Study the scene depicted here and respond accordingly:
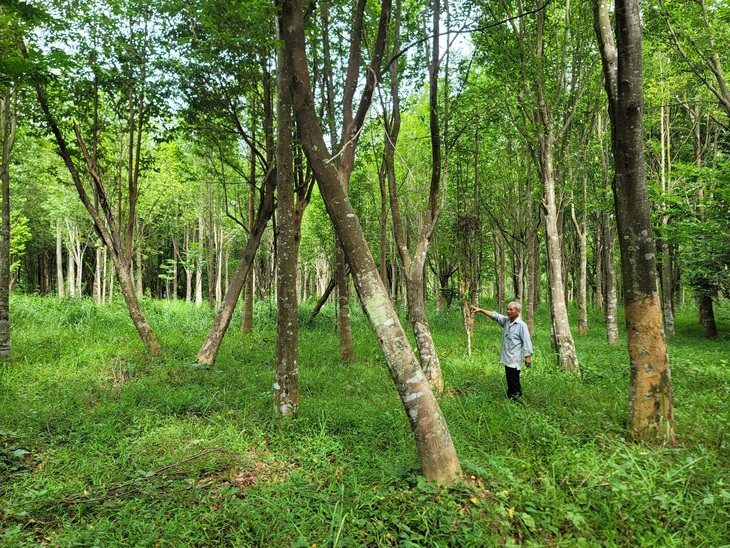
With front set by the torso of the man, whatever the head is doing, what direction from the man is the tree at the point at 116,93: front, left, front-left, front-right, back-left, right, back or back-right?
front-right

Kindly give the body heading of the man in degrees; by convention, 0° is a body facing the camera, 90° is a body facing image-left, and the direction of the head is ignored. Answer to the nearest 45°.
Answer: approximately 45°
